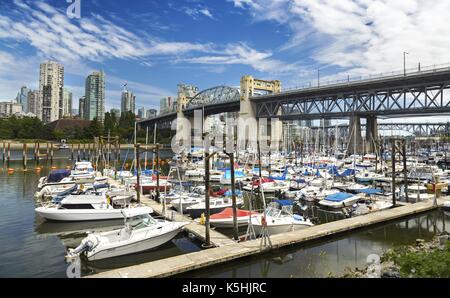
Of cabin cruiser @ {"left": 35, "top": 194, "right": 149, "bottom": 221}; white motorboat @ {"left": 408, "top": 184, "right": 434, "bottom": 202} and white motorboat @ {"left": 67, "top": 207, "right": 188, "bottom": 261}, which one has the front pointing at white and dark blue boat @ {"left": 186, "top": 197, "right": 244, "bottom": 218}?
white motorboat @ {"left": 67, "top": 207, "right": 188, "bottom": 261}

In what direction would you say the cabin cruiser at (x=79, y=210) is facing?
to the viewer's left

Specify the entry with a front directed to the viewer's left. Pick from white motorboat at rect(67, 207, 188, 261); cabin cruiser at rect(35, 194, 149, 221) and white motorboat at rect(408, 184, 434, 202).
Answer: the cabin cruiser

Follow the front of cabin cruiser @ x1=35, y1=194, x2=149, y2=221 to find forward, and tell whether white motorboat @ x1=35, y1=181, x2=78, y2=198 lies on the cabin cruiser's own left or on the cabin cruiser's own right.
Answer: on the cabin cruiser's own right

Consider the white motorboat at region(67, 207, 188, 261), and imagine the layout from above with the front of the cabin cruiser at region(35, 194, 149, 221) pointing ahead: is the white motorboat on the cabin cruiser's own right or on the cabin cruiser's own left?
on the cabin cruiser's own left
